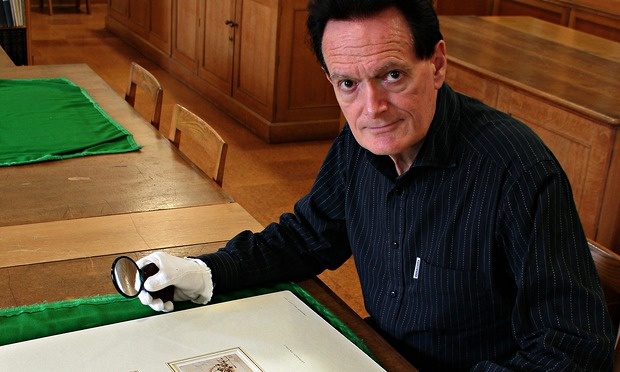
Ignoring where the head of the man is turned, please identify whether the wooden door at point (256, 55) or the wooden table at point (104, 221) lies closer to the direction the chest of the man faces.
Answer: the wooden table

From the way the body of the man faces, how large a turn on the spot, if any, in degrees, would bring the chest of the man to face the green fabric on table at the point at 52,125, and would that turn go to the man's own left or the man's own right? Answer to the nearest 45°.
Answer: approximately 90° to the man's own right

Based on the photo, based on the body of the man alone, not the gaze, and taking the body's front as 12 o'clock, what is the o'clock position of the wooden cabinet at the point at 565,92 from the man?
The wooden cabinet is roughly at 5 o'clock from the man.

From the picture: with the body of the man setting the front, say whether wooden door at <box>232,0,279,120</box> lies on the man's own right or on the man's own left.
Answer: on the man's own right

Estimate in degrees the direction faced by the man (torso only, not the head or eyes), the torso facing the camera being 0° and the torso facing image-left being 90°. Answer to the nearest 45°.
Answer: approximately 45°
